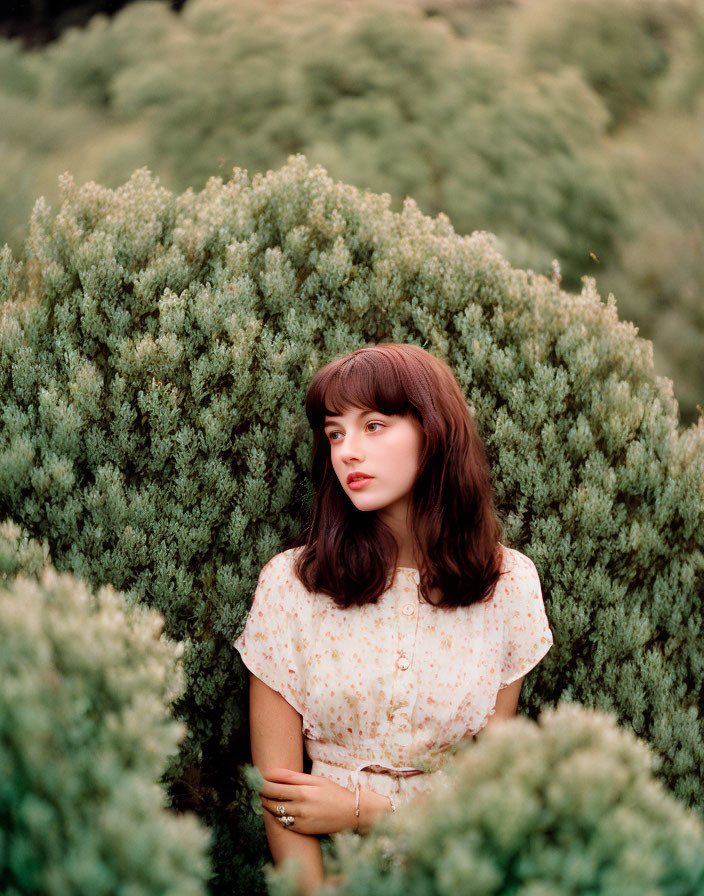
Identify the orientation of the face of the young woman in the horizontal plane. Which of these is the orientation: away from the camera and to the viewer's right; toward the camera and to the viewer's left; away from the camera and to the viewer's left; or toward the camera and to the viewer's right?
toward the camera and to the viewer's left

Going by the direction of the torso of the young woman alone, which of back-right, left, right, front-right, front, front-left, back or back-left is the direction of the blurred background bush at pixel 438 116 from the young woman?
back

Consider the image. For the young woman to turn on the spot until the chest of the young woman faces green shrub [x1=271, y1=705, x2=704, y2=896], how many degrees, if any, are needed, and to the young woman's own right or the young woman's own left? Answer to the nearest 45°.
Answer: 0° — they already face it

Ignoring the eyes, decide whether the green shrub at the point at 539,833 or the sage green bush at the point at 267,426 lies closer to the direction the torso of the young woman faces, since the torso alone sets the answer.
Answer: the green shrub

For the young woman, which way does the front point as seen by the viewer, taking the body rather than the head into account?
toward the camera

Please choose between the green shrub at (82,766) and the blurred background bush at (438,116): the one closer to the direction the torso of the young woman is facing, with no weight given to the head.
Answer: the green shrub
